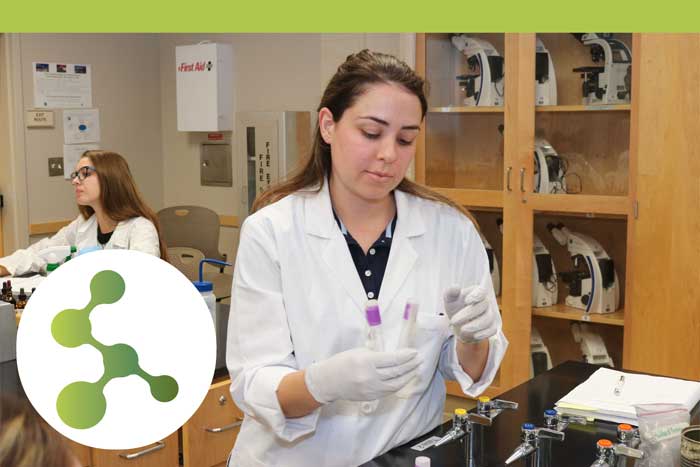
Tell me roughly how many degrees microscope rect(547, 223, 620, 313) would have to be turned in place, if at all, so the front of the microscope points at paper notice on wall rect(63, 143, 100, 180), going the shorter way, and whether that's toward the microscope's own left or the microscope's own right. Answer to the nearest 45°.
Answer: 0° — it already faces it

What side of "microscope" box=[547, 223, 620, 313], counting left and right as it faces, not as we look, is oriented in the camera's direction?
left

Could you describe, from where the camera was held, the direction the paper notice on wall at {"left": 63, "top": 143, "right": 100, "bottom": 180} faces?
facing the viewer

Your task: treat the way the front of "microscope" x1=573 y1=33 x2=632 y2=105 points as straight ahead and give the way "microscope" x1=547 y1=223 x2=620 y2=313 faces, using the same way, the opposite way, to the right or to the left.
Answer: the same way

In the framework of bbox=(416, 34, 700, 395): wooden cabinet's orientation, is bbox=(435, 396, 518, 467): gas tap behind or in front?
in front

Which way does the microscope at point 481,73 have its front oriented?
to the viewer's left

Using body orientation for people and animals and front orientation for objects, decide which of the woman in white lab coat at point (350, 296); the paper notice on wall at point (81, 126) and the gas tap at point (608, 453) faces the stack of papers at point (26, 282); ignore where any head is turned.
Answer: the paper notice on wall

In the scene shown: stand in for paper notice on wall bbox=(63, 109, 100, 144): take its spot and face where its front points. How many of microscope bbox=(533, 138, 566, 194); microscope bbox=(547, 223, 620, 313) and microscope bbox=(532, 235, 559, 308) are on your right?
0

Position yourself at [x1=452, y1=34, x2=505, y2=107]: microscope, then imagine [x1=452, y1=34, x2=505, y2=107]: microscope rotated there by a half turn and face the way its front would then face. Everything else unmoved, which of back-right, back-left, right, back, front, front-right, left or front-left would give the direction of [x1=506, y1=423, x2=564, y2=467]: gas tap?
right

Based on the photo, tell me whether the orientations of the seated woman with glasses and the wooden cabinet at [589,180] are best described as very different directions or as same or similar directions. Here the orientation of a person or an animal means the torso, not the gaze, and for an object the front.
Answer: same or similar directions

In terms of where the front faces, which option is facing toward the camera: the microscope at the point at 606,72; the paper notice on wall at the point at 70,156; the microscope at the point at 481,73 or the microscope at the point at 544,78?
the paper notice on wall

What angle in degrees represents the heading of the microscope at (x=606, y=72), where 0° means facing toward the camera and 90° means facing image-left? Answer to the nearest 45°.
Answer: approximately 90°

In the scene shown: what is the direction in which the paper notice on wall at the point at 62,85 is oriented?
toward the camera

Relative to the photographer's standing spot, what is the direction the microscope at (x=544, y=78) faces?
facing to the left of the viewer

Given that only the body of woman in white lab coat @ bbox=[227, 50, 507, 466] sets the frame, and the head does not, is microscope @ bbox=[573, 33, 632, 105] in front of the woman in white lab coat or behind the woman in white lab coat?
behind

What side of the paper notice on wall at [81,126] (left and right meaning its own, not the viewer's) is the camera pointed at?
front
